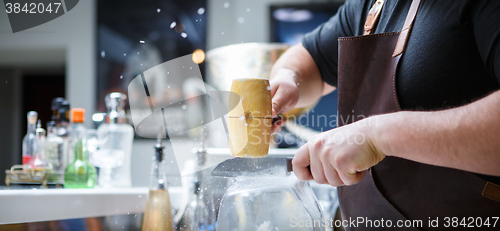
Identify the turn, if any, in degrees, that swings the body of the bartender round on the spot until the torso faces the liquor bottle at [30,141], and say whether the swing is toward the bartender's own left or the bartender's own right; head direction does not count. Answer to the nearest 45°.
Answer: approximately 45° to the bartender's own right

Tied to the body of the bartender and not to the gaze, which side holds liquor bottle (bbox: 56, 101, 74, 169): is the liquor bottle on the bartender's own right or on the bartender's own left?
on the bartender's own right

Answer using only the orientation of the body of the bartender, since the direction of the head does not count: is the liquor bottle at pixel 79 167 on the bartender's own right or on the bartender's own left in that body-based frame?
on the bartender's own right

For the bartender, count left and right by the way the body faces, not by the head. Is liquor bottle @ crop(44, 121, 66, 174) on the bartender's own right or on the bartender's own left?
on the bartender's own right

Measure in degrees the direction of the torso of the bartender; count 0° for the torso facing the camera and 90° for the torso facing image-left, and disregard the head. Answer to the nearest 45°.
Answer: approximately 45°
